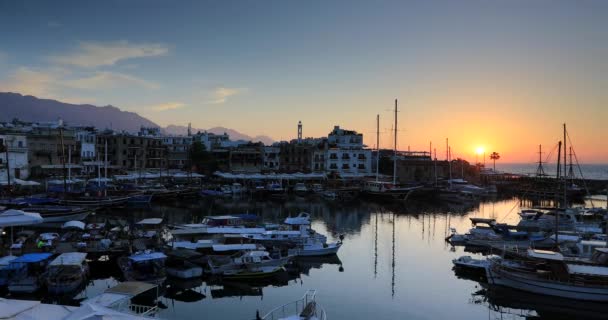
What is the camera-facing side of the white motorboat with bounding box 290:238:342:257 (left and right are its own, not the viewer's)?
right

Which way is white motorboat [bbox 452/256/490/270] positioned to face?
to the viewer's left

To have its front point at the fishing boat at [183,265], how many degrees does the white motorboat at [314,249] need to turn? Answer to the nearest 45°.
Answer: approximately 135° to its right

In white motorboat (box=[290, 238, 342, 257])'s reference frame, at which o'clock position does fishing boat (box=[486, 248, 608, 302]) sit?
The fishing boat is roughly at 1 o'clock from the white motorboat.
